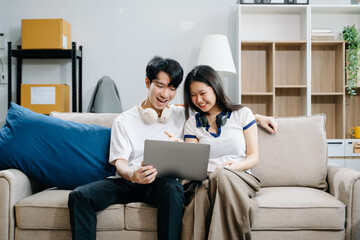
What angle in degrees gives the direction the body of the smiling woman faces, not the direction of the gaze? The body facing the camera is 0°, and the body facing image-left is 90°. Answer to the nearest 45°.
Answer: approximately 45°

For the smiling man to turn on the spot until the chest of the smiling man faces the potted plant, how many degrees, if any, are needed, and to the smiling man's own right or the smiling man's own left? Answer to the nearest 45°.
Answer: approximately 135° to the smiling man's own left

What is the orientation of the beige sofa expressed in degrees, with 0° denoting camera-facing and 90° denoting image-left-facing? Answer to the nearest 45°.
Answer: approximately 0°

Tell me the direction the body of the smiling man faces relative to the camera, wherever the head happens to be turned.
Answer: toward the camera

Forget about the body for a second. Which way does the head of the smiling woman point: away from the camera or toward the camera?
toward the camera

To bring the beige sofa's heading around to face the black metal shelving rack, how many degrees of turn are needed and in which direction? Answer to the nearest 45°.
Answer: approximately 135° to its right

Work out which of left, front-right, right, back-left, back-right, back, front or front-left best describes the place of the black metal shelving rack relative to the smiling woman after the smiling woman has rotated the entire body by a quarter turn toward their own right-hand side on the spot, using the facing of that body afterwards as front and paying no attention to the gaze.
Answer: front

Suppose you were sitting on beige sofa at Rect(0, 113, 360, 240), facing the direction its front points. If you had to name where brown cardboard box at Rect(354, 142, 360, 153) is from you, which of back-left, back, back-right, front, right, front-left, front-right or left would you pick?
back-left
